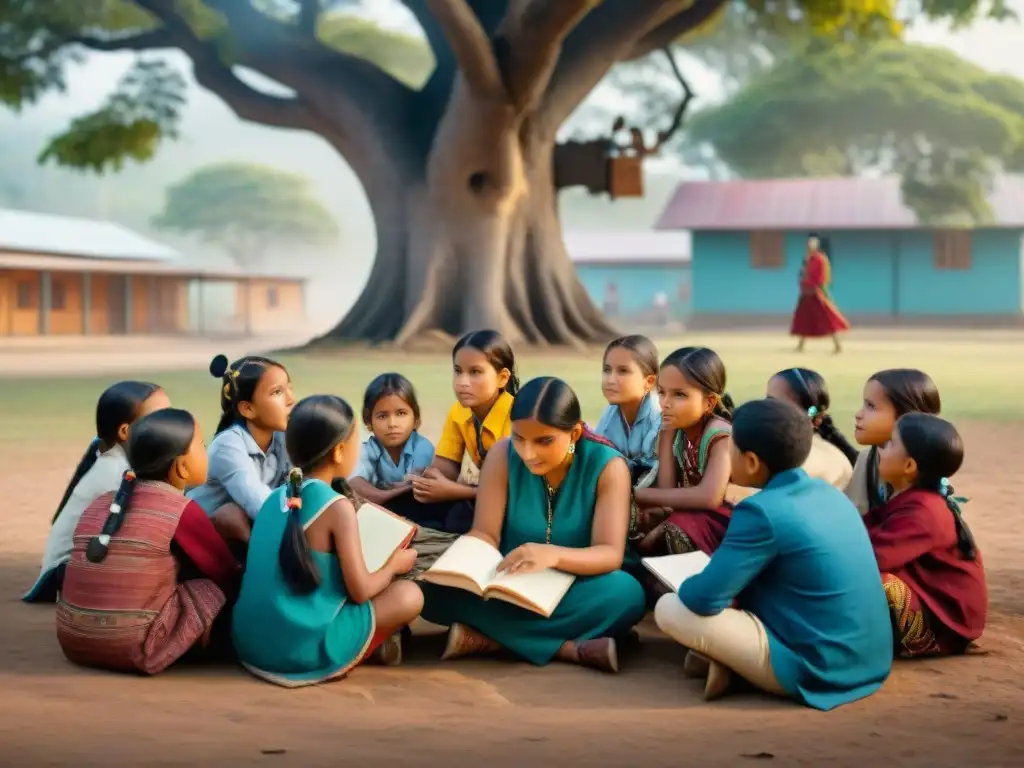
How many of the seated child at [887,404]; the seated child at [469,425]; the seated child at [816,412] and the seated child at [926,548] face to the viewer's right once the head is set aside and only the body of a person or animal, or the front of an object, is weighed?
0

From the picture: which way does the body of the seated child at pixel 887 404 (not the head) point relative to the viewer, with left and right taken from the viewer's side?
facing to the left of the viewer

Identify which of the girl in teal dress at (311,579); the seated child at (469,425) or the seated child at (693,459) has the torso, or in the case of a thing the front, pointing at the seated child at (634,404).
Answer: the girl in teal dress

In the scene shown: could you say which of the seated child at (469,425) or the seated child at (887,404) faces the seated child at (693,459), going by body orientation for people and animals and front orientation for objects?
the seated child at (887,404)

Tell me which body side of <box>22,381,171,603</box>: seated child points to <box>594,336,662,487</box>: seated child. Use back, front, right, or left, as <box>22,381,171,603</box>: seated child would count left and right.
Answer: front

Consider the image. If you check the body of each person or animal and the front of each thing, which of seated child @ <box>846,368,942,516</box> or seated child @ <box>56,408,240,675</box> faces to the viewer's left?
seated child @ <box>846,368,942,516</box>

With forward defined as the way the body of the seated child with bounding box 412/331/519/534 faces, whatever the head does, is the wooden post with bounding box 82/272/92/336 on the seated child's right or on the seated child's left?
on the seated child's right

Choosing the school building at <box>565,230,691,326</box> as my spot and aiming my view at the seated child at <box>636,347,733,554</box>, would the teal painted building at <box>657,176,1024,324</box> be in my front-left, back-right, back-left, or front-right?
front-left

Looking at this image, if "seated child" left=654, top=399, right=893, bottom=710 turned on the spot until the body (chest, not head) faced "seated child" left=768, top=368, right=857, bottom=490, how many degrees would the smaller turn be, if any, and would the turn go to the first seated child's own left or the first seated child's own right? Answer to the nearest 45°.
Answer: approximately 45° to the first seated child's own right

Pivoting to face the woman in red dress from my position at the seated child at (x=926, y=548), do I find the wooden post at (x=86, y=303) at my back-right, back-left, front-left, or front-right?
front-left

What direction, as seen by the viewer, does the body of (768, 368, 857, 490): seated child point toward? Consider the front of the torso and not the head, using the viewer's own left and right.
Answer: facing to the left of the viewer

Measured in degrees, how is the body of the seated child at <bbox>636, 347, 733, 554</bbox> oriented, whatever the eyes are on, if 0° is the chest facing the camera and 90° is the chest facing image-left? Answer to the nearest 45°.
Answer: approximately 45°

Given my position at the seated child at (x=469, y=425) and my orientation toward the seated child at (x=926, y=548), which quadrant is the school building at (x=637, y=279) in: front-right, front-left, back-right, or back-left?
back-left

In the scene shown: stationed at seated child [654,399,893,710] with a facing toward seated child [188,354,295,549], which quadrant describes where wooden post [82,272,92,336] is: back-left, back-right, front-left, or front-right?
front-right

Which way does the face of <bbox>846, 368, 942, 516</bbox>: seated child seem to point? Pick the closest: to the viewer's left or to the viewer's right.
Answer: to the viewer's left
